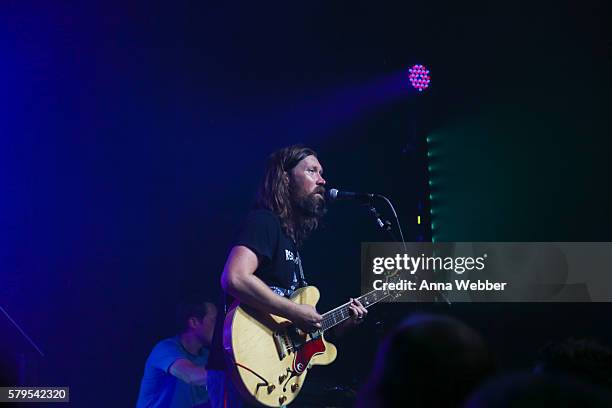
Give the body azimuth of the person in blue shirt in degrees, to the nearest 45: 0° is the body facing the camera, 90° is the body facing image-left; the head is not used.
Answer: approximately 270°

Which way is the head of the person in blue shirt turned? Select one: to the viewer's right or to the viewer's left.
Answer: to the viewer's right
